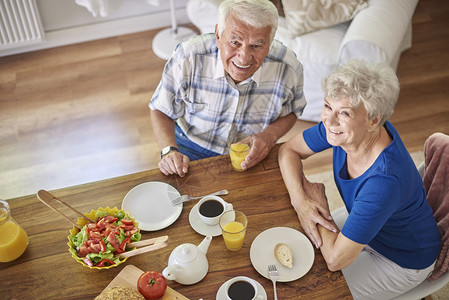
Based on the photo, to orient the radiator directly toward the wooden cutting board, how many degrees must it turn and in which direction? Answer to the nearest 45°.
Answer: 0° — it already faces it

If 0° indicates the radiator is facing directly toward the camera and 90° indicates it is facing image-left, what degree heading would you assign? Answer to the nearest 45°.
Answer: approximately 0°

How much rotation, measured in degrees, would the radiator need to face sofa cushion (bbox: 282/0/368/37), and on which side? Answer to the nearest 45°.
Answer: approximately 45° to its left

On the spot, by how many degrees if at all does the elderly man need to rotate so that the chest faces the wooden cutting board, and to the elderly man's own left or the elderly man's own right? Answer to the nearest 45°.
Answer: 0° — they already face it

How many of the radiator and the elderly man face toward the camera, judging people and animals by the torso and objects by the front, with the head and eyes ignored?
2

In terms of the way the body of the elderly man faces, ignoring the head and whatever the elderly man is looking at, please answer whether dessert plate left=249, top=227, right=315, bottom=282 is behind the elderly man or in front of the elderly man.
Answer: in front

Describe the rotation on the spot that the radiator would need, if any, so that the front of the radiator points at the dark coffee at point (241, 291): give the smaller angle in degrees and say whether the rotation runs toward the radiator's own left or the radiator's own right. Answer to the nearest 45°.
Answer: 0° — it already faces it

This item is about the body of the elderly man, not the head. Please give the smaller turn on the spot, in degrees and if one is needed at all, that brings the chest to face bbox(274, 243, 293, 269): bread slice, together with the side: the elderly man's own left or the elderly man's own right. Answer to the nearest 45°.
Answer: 0° — they already face it

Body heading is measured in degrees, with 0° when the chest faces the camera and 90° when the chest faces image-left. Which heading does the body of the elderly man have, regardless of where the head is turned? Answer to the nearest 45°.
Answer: approximately 0°

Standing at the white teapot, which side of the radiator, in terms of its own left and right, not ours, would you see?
front
